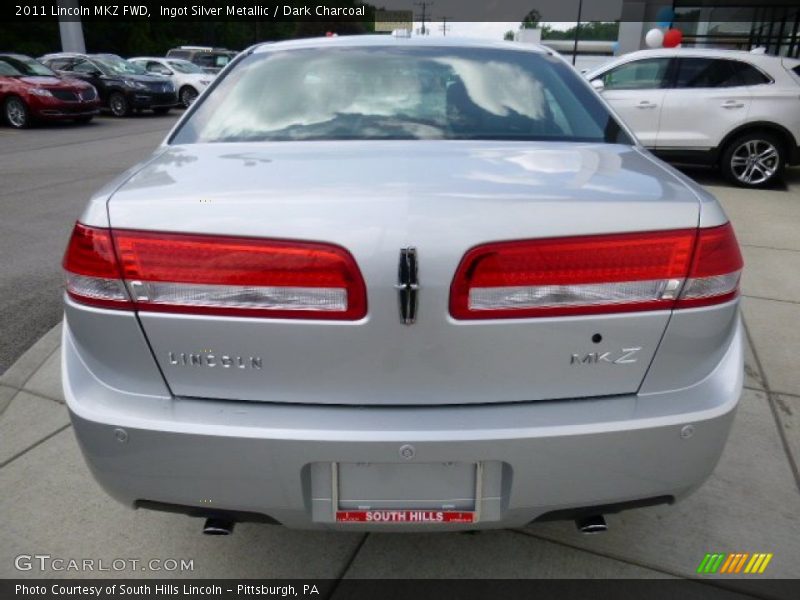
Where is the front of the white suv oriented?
to the viewer's left

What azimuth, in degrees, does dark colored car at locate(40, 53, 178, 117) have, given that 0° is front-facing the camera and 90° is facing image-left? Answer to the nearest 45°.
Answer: approximately 315°

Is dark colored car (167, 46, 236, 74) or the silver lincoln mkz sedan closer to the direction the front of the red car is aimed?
the silver lincoln mkz sedan

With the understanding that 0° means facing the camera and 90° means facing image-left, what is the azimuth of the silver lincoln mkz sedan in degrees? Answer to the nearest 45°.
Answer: approximately 180°

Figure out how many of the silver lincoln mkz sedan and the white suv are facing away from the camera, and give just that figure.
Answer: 1

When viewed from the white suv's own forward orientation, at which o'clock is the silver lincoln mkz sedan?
The silver lincoln mkz sedan is roughly at 9 o'clock from the white suv.

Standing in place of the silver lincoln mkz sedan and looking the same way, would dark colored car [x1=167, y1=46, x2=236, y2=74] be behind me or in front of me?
in front

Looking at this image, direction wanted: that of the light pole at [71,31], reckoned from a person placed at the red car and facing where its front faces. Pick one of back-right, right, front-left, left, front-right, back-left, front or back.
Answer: back-left

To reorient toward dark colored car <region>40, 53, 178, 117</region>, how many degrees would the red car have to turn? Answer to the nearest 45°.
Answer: approximately 90° to its left

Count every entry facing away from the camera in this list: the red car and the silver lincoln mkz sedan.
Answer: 1
